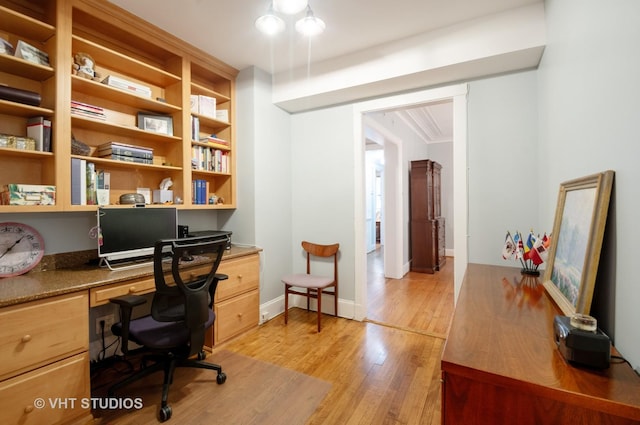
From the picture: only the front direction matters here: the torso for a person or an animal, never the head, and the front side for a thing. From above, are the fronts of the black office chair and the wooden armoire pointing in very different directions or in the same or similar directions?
very different directions

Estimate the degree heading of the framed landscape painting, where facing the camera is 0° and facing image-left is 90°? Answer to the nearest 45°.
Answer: approximately 45°

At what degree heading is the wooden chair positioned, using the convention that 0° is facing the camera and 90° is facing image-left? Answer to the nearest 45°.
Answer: approximately 45°

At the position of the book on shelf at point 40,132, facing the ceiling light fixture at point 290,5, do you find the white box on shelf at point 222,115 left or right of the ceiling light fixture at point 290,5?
left

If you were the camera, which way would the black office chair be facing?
facing away from the viewer and to the left of the viewer

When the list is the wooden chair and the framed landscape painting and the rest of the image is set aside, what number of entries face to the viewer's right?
0

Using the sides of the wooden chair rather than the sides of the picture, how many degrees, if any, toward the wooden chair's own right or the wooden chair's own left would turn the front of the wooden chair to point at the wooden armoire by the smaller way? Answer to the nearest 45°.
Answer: approximately 180°

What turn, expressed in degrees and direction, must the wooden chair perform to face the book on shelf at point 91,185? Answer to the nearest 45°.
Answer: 0° — it already faces it
